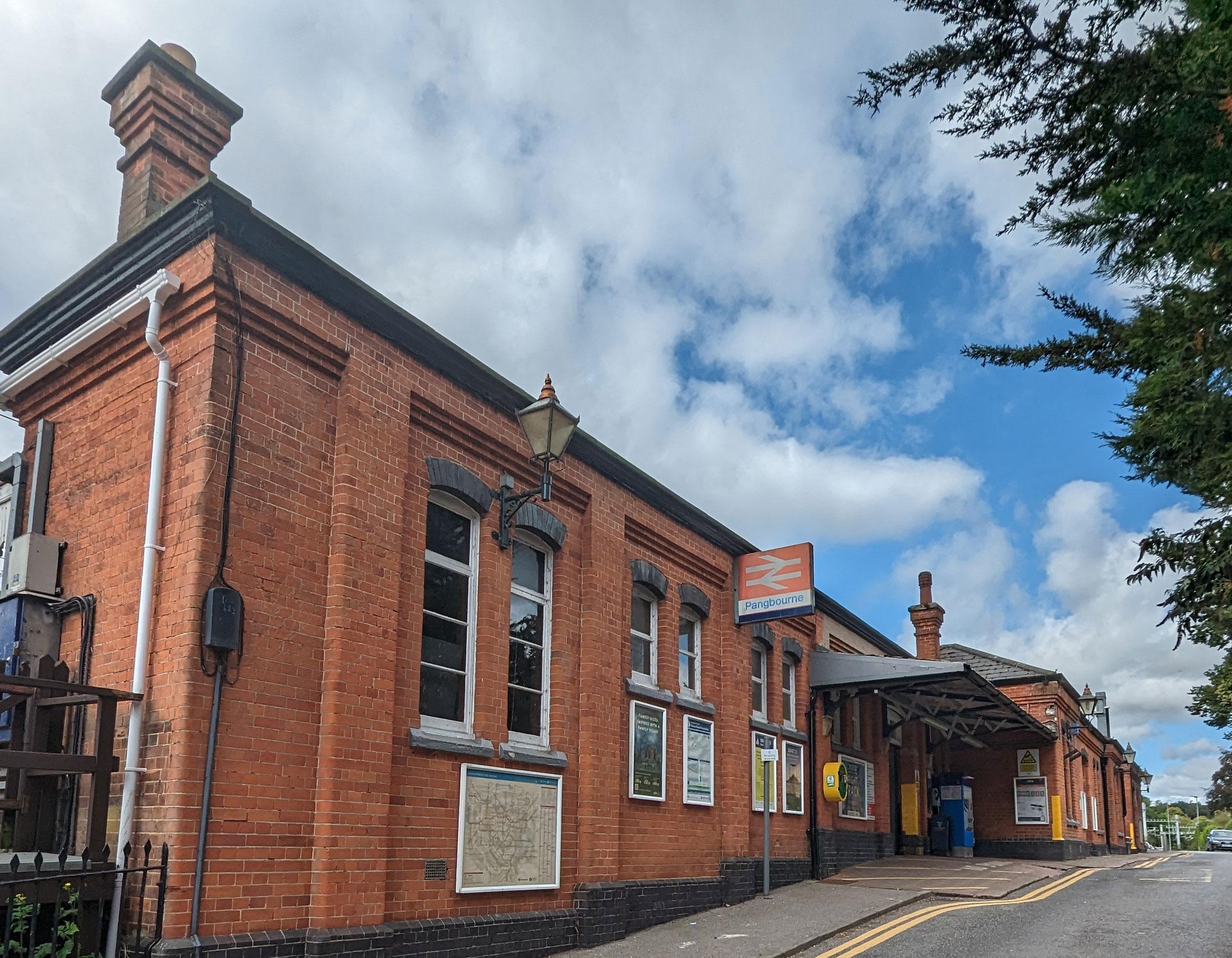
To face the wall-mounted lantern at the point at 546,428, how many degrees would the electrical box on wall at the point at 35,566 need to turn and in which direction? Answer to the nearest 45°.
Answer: approximately 135° to its left

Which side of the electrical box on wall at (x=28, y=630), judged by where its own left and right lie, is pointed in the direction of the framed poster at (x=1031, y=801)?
back

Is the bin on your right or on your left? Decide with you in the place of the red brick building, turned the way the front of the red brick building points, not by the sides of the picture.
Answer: on your left

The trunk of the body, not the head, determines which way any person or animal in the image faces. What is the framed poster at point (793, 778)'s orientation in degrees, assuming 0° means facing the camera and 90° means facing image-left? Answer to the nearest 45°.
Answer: approximately 315°

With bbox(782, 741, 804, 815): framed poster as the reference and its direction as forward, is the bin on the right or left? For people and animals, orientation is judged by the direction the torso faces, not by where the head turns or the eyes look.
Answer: on its left

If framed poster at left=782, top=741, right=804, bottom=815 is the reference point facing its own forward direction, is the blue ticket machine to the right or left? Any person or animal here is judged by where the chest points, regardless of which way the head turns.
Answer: on its left

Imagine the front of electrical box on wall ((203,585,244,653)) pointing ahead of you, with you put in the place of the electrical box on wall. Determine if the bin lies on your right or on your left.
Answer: on your left

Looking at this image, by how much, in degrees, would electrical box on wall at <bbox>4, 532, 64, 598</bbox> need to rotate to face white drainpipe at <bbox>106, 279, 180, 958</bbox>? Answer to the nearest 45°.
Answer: approximately 90° to its left

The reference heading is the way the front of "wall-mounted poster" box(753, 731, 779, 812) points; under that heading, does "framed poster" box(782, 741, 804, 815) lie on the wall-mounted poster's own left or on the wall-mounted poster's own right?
on the wall-mounted poster's own left
